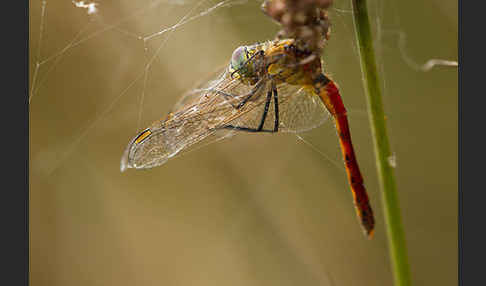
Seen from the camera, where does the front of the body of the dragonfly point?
to the viewer's left
